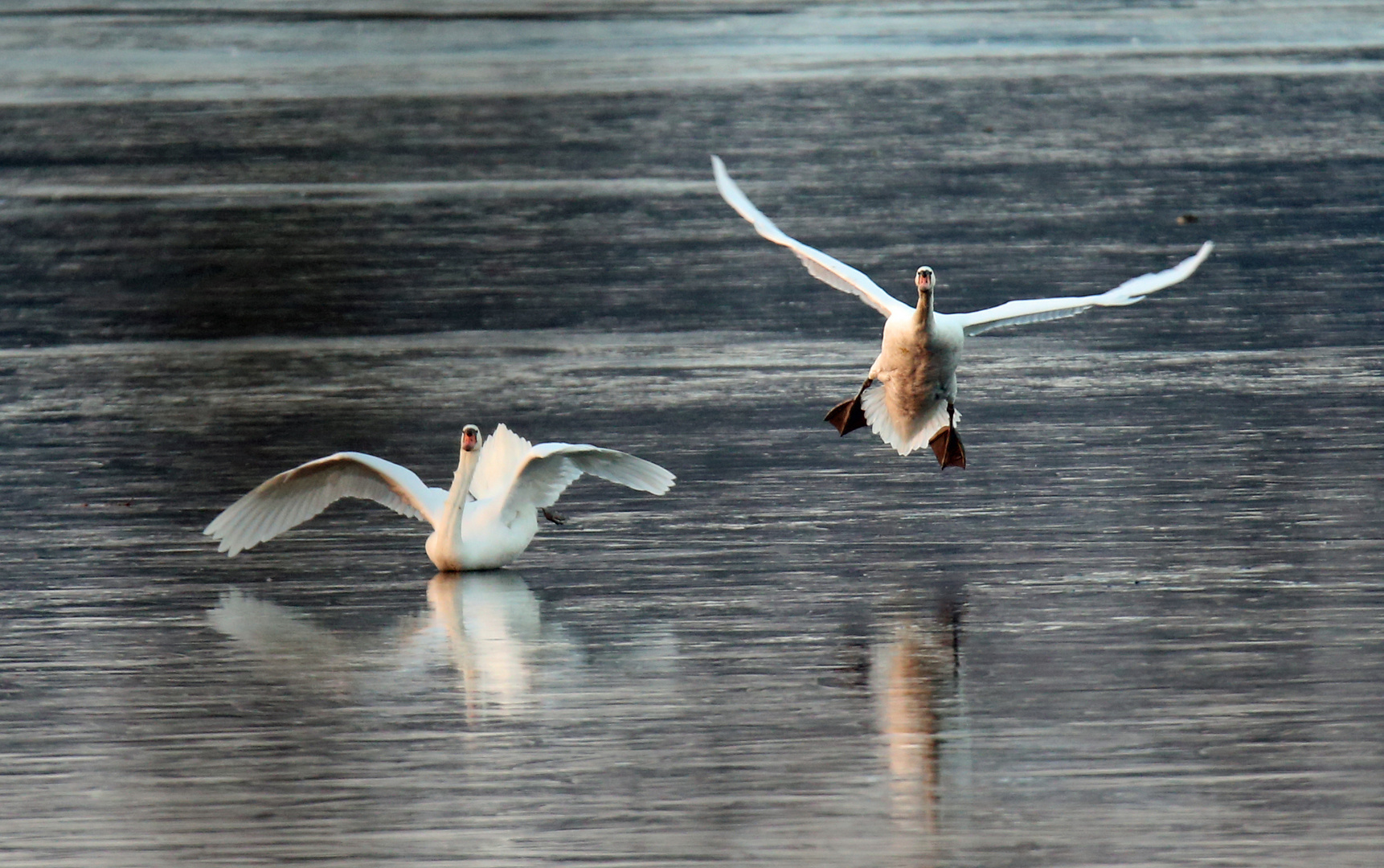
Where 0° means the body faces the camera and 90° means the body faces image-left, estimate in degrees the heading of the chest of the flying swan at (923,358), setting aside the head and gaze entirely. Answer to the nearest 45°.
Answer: approximately 0°

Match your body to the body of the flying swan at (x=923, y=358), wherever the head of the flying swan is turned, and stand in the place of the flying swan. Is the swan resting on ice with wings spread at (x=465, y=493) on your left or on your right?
on your right
